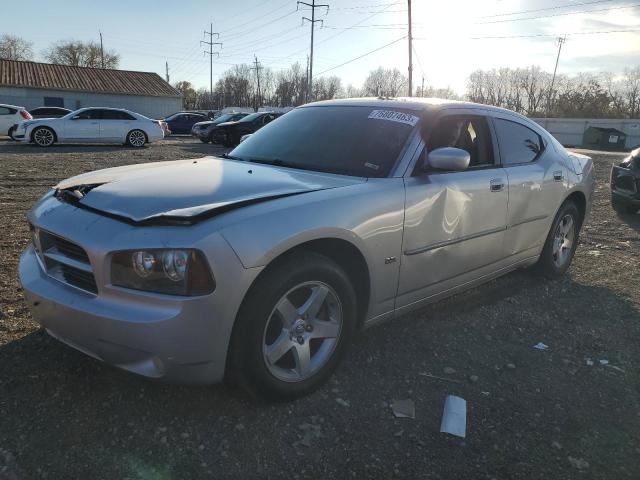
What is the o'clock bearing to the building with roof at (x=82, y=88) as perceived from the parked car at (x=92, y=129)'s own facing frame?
The building with roof is roughly at 3 o'clock from the parked car.

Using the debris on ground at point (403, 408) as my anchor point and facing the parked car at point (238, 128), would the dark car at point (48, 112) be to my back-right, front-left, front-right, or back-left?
front-left

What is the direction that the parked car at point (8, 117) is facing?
to the viewer's left

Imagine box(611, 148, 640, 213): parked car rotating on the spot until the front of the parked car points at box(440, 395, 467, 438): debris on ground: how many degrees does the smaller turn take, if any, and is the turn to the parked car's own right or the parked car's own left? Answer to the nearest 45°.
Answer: approximately 45° to the parked car's own left

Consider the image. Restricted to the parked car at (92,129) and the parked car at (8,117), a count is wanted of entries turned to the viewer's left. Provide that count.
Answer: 2

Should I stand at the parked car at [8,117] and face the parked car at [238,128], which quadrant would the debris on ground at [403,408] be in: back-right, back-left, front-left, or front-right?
front-right

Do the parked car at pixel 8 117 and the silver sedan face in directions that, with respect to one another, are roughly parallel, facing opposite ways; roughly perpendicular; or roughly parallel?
roughly parallel

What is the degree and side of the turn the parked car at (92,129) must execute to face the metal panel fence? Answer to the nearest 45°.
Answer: approximately 180°

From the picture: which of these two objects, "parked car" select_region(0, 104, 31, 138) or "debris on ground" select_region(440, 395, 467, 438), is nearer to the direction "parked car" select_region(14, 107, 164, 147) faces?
the parked car

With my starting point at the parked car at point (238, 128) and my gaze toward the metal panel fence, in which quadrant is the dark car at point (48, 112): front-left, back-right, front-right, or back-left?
back-left

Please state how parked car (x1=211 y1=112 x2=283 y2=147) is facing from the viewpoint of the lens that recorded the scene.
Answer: facing the viewer and to the left of the viewer

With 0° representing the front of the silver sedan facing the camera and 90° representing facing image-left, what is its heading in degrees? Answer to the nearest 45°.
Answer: approximately 45°

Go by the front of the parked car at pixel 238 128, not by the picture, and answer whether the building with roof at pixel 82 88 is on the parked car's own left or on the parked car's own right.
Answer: on the parked car's own right

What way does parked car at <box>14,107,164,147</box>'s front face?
to the viewer's left

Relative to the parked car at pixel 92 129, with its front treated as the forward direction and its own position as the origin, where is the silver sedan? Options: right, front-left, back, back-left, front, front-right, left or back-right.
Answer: left

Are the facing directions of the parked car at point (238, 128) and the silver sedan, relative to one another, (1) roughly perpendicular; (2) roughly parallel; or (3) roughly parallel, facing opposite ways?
roughly parallel
